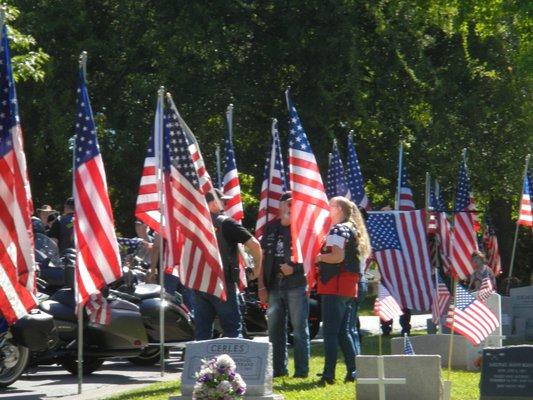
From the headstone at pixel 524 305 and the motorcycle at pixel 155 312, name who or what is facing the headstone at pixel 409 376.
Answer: the headstone at pixel 524 305

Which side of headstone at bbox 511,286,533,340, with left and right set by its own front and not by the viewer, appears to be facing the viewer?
front

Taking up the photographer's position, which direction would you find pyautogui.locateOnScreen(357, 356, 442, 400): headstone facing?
facing the viewer

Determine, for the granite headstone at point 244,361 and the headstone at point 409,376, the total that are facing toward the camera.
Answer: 2

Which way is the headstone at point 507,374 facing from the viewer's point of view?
toward the camera

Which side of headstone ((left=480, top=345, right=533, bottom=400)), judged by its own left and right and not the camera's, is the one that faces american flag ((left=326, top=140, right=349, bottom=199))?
back

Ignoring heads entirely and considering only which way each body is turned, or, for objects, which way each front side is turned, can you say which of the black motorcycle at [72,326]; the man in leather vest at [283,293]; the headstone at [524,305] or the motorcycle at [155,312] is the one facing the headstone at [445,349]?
the headstone at [524,305]

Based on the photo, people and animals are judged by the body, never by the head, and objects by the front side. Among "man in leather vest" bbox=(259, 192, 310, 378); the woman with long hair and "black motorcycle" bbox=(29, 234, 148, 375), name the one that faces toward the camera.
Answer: the man in leather vest

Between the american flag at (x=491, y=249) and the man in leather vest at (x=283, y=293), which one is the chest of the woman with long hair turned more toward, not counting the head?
the man in leather vest

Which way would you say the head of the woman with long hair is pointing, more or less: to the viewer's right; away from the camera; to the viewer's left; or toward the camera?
to the viewer's left

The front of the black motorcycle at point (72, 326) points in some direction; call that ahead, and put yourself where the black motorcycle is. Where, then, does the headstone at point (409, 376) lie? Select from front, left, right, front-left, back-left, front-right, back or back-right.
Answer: back-left
